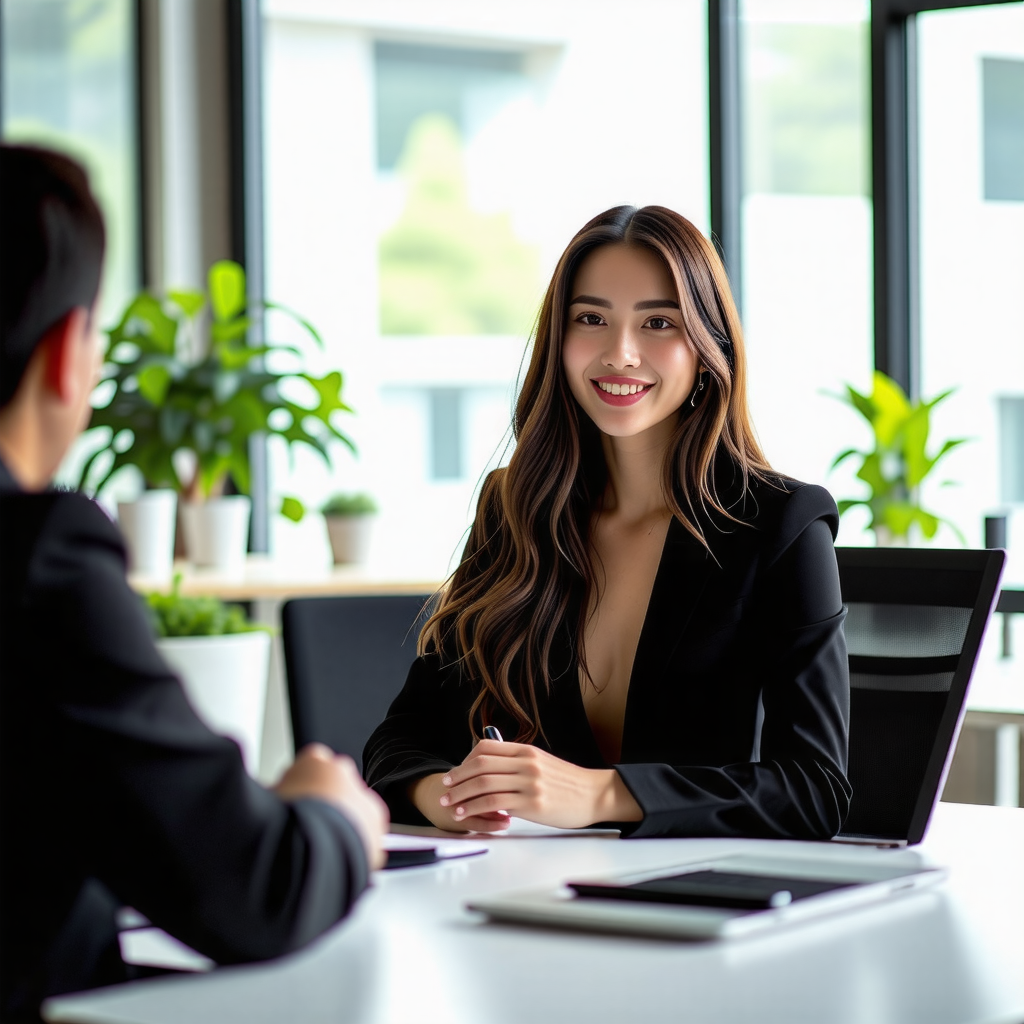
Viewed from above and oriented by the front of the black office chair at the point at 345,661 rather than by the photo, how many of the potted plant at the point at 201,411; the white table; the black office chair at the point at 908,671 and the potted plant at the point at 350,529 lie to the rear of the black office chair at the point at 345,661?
2

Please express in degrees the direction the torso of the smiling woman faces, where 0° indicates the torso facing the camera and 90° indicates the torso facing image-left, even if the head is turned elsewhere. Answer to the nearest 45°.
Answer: approximately 45°

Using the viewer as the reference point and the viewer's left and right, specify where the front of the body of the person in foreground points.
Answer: facing away from the viewer and to the right of the viewer

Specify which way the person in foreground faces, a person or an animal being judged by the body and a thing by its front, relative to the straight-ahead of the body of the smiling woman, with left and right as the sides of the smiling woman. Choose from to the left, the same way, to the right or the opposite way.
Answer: the opposite way

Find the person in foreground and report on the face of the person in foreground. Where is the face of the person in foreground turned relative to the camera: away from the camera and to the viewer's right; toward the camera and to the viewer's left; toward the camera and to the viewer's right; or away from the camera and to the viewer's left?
away from the camera and to the viewer's right

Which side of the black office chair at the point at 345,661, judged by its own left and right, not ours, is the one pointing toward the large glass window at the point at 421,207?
back

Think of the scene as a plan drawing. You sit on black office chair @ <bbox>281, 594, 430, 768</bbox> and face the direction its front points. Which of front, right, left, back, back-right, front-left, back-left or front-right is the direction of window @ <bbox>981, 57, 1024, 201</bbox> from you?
back-left

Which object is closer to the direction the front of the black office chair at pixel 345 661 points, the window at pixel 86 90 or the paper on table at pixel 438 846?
the paper on table

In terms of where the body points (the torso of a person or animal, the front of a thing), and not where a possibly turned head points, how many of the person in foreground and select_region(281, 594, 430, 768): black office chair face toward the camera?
1
